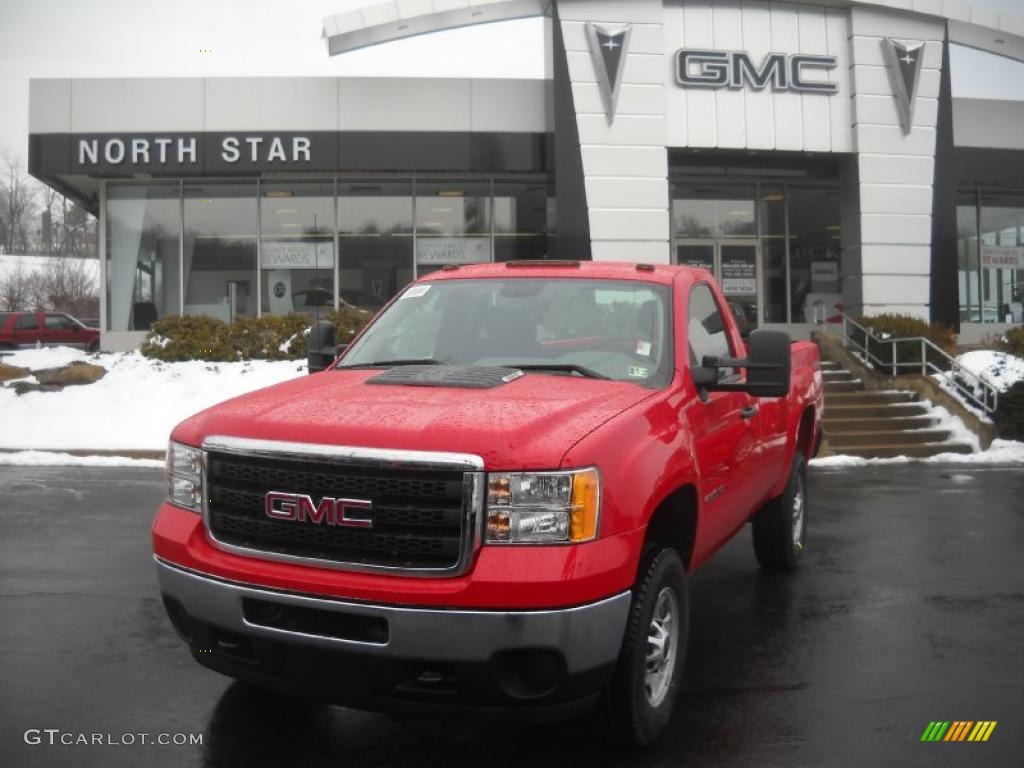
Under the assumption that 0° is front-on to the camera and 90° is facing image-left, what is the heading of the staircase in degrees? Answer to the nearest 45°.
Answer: approximately 0°

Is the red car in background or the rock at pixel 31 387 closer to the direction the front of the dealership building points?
the rock

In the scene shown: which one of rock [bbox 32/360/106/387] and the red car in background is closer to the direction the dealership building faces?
the rock

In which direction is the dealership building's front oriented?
toward the camera
